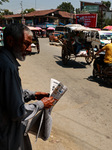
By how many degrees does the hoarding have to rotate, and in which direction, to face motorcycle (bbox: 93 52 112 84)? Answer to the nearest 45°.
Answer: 0° — it already faces it

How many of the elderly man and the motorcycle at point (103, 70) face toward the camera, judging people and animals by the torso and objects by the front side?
0

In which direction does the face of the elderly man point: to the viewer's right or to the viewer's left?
to the viewer's right

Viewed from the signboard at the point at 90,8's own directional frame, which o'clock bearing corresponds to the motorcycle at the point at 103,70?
The motorcycle is roughly at 12 o'clock from the signboard.

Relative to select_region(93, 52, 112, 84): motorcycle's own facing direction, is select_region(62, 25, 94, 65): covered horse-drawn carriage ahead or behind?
ahead

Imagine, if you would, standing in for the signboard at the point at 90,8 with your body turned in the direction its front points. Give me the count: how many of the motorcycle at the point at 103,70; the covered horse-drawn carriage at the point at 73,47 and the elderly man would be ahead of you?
3

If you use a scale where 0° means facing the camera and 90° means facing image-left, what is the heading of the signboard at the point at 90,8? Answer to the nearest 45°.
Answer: approximately 0°

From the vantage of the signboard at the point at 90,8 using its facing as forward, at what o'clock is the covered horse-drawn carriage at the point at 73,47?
The covered horse-drawn carriage is roughly at 12 o'clock from the signboard.

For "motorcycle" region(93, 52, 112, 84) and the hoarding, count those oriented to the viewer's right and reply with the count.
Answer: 0

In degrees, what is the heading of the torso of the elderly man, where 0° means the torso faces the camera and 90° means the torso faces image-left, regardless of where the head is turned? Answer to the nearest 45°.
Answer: approximately 270°

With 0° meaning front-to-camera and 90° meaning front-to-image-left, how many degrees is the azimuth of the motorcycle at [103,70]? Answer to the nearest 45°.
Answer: approximately 135°

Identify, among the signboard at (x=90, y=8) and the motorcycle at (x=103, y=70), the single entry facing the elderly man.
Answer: the signboard

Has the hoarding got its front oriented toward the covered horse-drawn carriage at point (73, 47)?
yes

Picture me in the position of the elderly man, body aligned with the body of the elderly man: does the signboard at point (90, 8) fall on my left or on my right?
on my left
